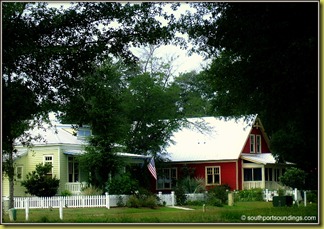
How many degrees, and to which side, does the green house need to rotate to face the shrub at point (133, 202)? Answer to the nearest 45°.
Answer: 0° — it already faces it

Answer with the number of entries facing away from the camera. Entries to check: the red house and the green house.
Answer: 0

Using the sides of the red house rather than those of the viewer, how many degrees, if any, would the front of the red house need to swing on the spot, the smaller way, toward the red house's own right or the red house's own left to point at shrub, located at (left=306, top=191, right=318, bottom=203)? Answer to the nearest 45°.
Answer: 0° — it already faces it

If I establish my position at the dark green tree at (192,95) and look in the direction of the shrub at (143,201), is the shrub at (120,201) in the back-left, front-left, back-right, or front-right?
front-right

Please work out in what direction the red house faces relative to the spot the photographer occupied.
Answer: facing the viewer and to the right of the viewer

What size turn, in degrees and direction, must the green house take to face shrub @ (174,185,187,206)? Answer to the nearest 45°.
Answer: approximately 45° to its left

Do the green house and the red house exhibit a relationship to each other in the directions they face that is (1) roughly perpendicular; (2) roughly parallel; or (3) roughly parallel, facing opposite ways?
roughly parallel

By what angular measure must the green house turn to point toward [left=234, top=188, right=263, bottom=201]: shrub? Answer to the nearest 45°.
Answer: approximately 45° to its left
